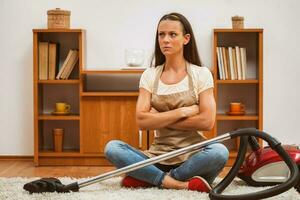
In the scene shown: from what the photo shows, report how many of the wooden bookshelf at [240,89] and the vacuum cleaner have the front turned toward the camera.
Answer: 1

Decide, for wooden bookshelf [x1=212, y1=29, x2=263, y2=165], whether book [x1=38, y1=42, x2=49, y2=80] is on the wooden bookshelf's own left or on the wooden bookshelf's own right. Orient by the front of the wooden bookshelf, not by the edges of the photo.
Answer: on the wooden bookshelf's own right

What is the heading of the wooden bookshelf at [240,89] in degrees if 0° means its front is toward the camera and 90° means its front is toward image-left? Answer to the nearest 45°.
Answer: approximately 0°

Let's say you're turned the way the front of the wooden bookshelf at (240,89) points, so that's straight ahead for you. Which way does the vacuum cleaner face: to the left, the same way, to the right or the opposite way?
to the right

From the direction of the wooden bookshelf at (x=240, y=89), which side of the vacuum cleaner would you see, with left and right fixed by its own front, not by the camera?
right

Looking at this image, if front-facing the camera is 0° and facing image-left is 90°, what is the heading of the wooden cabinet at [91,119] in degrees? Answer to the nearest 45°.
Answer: approximately 0°

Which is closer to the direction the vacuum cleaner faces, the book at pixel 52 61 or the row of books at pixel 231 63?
the book

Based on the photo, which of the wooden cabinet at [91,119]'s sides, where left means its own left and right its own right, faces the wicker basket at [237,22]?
left

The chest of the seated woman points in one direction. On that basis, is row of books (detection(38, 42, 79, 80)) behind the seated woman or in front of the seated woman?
behind

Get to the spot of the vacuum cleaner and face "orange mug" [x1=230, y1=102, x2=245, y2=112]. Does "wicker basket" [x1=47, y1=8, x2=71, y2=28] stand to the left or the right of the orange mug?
left

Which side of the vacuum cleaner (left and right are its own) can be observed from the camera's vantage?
left
